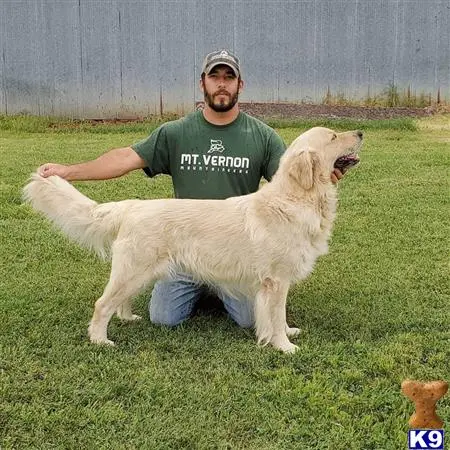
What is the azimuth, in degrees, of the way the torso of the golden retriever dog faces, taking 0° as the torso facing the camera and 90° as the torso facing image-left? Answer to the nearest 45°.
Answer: approximately 270°
